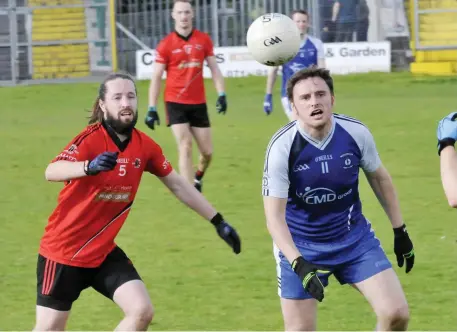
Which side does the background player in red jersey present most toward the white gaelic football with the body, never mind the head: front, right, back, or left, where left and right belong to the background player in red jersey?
front

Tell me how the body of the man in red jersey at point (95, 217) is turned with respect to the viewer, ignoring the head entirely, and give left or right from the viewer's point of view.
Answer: facing the viewer and to the right of the viewer

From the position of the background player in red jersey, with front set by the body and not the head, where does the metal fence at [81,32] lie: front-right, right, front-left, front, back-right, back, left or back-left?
back

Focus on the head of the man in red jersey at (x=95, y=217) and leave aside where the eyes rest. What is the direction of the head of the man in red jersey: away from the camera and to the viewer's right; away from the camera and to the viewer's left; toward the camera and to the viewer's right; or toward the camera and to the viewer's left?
toward the camera and to the viewer's right

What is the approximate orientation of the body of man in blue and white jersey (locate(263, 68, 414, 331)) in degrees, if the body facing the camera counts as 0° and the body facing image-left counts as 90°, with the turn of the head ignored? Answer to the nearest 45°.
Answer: approximately 0°

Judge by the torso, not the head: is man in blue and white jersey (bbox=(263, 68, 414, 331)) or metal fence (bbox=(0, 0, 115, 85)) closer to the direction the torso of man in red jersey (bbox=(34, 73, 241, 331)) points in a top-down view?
the man in blue and white jersey

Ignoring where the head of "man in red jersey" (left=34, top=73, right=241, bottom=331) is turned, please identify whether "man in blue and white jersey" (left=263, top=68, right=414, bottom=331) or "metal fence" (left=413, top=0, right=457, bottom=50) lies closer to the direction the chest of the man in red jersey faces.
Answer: the man in blue and white jersey

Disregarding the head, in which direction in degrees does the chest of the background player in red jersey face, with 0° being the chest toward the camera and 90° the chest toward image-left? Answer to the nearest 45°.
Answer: approximately 0°

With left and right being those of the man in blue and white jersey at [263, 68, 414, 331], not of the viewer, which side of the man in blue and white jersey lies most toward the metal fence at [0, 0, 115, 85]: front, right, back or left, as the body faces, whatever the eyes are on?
back
